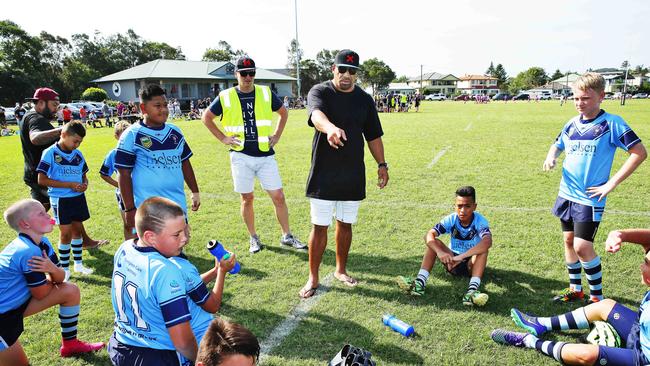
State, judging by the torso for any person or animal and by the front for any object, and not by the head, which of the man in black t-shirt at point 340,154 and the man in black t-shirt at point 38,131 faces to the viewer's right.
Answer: the man in black t-shirt at point 38,131

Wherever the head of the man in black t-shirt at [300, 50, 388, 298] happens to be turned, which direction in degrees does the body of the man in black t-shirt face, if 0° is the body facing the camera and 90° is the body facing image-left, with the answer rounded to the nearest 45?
approximately 0°

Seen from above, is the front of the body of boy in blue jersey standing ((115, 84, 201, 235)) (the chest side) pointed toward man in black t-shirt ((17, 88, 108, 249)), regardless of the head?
no

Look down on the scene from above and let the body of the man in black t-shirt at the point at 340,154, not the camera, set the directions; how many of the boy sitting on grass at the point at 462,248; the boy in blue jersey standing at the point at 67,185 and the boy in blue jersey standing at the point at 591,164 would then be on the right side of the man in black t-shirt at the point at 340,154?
1

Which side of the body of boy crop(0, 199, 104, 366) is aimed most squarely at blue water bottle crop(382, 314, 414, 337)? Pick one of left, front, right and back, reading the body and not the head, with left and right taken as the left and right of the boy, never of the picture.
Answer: front

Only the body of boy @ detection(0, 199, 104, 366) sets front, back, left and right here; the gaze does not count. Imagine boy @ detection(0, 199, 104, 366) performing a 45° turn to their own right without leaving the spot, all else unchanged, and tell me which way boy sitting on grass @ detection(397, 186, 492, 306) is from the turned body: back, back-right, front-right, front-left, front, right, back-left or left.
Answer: front-left

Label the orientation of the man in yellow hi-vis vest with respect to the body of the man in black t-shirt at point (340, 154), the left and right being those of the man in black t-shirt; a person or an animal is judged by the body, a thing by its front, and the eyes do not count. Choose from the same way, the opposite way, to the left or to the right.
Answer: the same way

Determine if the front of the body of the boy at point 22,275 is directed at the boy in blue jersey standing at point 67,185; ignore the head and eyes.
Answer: no

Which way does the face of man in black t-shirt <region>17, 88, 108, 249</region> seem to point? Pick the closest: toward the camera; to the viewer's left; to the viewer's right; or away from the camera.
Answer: to the viewer's right

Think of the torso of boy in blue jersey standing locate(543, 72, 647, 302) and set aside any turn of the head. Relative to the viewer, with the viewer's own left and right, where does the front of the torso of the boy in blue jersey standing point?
facing the viewer and to the left of the viewer

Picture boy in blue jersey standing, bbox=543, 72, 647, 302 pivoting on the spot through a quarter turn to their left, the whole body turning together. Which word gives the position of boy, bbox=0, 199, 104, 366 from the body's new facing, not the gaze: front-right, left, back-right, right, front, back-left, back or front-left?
right

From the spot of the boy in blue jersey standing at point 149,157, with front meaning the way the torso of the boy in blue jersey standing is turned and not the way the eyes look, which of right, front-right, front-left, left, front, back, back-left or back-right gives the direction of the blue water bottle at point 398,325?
front

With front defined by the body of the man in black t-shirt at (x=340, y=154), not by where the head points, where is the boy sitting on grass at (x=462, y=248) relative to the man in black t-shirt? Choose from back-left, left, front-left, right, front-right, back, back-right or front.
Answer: left

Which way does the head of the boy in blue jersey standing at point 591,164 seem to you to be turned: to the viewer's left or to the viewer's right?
to the viewer's left
